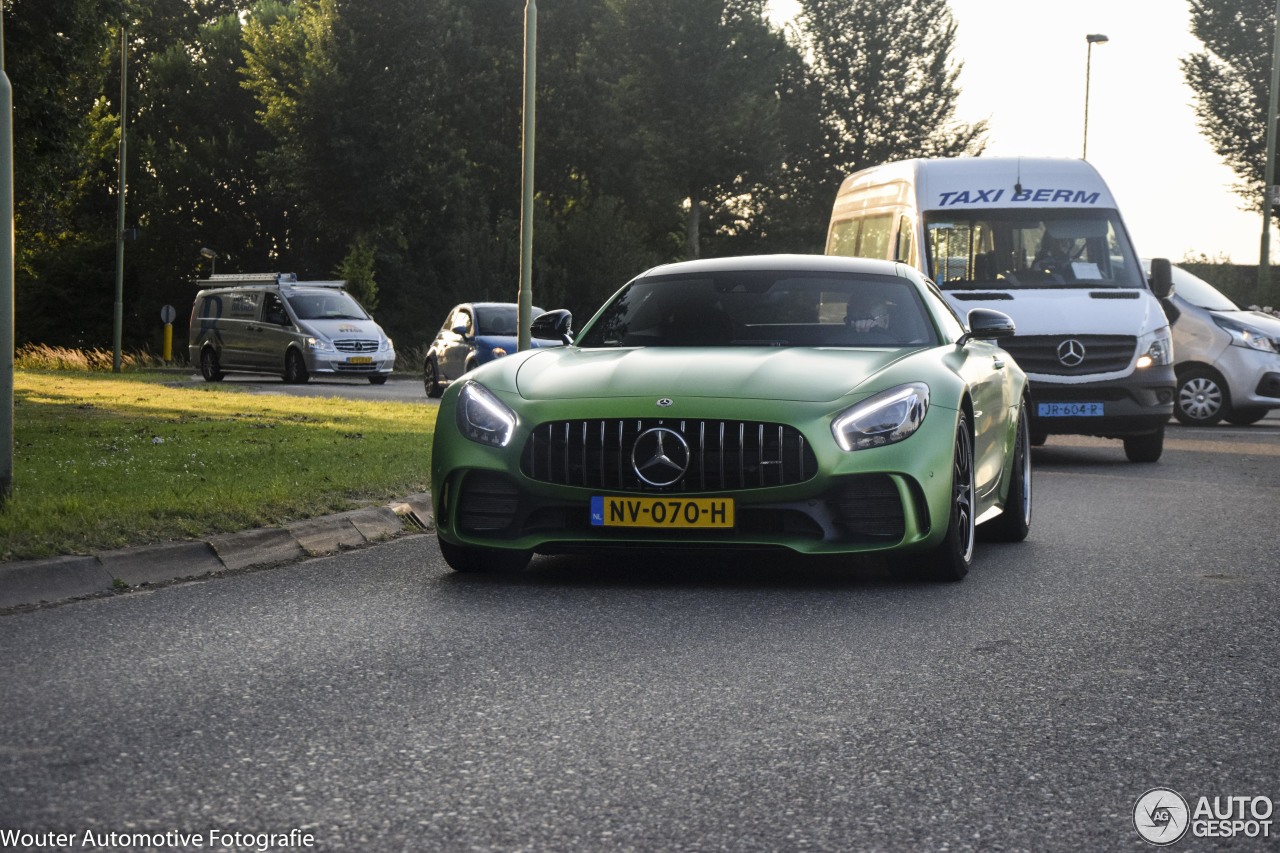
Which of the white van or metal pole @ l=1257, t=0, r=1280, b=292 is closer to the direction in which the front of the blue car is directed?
the white van

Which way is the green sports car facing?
toward the camera

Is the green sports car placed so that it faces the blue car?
no

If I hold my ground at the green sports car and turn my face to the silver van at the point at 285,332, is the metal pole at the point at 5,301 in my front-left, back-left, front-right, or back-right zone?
front-left

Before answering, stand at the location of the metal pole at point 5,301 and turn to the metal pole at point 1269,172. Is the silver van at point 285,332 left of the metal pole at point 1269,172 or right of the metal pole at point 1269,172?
left

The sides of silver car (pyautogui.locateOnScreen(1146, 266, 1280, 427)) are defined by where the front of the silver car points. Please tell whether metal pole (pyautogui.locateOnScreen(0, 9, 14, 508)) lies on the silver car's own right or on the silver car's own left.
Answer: on the silver car's own right

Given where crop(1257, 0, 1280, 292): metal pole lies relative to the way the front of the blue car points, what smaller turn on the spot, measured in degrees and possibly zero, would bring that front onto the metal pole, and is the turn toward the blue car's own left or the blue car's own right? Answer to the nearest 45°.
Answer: approximately 45° to the blue car's own left

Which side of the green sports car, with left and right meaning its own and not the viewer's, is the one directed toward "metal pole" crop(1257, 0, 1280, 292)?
back

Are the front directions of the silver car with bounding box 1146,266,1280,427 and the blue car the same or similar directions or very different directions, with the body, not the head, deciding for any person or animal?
same or similar directions

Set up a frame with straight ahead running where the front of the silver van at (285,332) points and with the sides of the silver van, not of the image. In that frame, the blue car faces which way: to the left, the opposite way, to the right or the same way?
the same way

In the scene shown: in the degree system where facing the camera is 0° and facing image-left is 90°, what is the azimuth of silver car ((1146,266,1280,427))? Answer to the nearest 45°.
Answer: approximately 315°

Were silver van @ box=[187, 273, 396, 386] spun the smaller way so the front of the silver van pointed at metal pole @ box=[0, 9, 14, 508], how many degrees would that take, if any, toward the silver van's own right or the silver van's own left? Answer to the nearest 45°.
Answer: approximately 45° to the silver van's own right

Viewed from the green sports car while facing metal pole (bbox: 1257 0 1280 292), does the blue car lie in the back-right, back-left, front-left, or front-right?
front-left

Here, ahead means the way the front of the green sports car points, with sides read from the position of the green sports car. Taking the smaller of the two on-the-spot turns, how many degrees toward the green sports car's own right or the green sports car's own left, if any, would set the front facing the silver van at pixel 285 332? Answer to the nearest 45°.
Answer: approximately 180°

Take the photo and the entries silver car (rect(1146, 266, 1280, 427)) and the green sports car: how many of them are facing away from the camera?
0

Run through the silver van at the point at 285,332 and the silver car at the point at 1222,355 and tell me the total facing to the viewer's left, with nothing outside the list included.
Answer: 0

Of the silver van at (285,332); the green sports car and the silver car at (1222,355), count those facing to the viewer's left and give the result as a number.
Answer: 0

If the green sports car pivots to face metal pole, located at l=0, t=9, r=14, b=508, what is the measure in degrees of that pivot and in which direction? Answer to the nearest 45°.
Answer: approximately 90° to its right

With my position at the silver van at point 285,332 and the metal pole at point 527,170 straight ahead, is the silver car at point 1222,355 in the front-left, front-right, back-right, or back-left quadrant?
front-left

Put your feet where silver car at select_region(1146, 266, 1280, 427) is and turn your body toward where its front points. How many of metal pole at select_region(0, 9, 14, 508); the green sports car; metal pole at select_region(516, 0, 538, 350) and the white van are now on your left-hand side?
0

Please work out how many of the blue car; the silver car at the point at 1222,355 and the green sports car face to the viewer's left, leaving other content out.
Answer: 0
